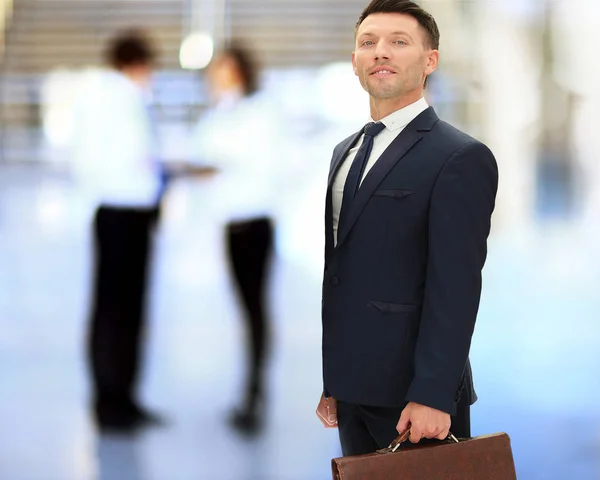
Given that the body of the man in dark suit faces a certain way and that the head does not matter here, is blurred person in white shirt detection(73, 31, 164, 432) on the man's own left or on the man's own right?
on the man's own right

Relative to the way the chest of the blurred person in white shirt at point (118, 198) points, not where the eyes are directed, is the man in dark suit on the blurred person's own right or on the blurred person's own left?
on the blurred person's own right

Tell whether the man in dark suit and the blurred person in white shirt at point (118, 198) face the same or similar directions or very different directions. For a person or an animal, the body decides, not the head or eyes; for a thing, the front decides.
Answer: very different directions

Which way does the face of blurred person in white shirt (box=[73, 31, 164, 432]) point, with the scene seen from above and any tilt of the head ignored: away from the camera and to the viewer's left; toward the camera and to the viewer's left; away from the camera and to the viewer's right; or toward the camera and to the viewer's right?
away from the camera and to the viewer's right

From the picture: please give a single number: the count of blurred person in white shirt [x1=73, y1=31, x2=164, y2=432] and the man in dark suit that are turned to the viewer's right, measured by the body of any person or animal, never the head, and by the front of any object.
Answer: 1

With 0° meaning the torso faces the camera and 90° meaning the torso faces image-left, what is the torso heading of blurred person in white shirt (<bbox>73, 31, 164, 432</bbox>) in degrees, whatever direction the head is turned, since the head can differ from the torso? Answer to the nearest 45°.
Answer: approximately 270°

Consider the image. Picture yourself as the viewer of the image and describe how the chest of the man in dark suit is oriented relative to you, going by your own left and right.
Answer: facing the viewer and to the left of the viewer

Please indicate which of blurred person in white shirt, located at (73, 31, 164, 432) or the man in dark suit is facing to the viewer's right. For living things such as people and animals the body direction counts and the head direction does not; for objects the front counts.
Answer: the blurred person in white shirt

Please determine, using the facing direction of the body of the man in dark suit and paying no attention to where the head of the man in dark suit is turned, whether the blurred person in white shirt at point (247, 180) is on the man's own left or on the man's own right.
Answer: on the man's own right
